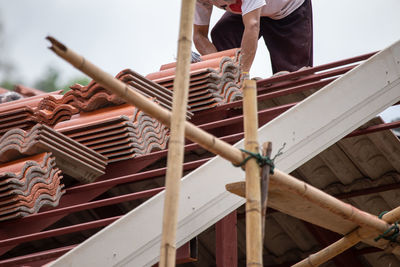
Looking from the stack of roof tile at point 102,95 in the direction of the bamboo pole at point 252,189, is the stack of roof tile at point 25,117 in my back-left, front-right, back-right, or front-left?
back-right

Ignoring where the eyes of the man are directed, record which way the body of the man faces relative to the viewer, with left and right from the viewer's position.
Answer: facing the viewer and to the left of the viewer

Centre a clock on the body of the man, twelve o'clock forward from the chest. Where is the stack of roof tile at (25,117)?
The stack of roof tile is roughly at 1 o'clock from the man.

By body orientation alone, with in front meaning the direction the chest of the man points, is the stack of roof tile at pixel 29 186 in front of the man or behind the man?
in front

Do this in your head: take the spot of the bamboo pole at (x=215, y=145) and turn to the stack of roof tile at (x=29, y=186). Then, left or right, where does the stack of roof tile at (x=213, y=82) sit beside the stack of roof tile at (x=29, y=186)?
right

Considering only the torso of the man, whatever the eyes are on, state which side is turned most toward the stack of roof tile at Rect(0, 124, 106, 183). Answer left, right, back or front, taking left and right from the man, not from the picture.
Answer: front

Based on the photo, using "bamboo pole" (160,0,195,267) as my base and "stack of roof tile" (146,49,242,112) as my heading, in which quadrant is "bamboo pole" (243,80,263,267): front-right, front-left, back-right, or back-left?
front-right
